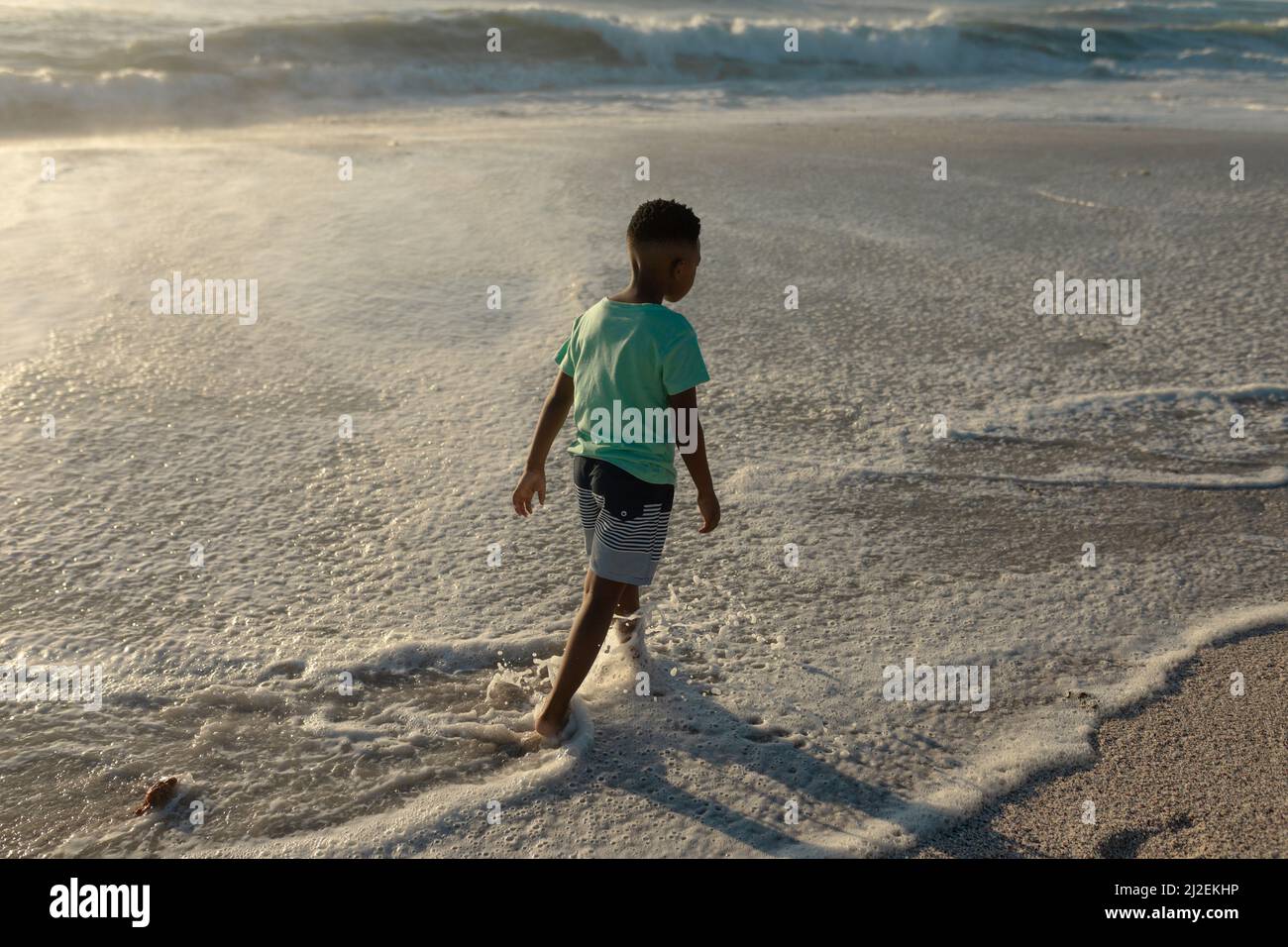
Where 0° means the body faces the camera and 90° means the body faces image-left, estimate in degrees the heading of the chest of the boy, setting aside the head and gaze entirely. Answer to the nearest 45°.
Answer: approximately 225°
